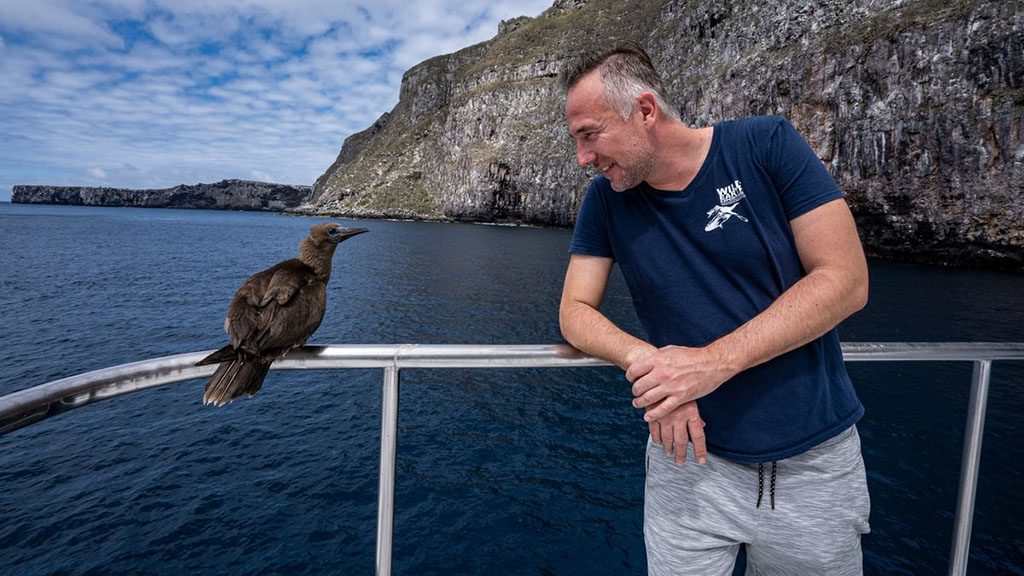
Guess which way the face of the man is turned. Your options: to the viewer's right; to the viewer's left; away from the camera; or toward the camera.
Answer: to the viewer's left

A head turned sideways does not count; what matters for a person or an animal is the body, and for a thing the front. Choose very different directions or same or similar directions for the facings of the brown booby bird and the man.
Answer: very different directions

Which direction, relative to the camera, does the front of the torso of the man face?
toward the camera

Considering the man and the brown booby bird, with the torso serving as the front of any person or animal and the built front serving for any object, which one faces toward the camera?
the man

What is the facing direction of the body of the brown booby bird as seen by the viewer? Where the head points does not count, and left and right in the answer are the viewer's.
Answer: facing away from the viewer and to the right of the viewer

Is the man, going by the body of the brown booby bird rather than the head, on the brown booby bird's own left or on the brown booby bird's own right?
on the brown booby bird's own right

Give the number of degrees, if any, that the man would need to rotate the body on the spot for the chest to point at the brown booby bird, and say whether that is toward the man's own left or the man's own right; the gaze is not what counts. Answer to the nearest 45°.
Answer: approximately 90° to the man's own right

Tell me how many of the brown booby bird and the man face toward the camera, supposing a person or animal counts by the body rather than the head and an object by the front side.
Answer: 1
